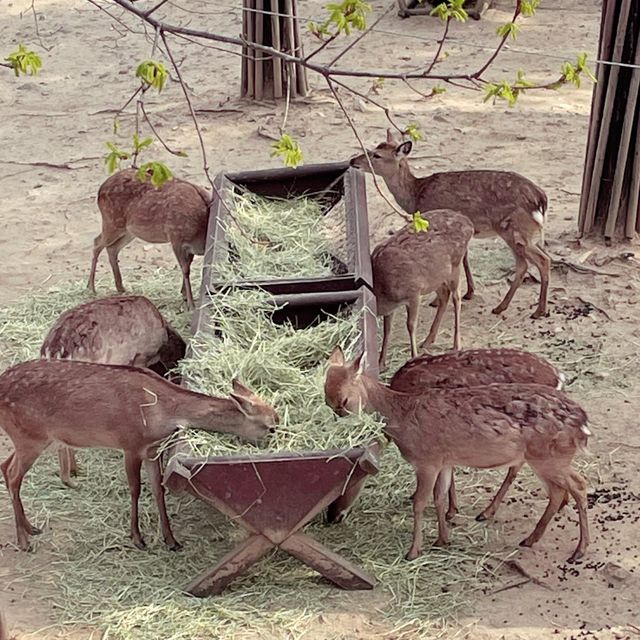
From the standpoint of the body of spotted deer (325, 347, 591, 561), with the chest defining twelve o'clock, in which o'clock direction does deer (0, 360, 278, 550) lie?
The deer is roughly at 12 o'clock from the spotted deer.

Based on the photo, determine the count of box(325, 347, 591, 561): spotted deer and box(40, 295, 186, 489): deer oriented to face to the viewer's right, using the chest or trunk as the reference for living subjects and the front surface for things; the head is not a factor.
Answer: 1

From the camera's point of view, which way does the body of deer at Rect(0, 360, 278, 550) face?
to the viewer's right

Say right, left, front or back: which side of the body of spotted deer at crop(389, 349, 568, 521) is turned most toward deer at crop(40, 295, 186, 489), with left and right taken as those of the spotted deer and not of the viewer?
front

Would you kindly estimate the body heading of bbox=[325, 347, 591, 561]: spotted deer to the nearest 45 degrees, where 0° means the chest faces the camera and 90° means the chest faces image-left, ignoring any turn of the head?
approximately 90°

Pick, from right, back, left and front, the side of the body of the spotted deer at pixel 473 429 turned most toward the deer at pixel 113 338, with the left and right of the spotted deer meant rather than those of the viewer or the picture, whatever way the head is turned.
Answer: front

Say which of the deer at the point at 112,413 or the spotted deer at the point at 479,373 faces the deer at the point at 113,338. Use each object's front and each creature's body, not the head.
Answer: the spotted deer

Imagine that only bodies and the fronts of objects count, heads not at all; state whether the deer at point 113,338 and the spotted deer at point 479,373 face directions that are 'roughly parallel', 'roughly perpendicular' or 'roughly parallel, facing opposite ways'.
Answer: roughly parallel, facing opposite ways

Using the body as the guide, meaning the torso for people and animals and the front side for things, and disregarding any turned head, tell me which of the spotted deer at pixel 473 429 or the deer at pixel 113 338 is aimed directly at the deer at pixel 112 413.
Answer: the spotted deer

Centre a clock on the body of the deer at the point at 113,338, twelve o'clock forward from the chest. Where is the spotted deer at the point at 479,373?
The spotted deer is roughly at 1 o'clock from the deer.

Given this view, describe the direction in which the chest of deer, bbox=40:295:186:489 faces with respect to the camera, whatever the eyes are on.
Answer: to the viewer's right

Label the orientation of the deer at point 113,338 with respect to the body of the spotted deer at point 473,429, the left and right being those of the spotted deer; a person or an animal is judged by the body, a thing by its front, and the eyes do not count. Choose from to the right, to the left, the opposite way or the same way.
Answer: the opposite way

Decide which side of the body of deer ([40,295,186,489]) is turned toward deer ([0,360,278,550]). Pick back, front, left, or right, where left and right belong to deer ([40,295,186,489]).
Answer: right

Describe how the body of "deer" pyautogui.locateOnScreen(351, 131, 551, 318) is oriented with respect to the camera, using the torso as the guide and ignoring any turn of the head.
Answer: to the viewer's left

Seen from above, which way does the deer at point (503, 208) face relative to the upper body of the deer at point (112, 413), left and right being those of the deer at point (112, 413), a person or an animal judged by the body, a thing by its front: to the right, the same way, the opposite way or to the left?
the opposite way

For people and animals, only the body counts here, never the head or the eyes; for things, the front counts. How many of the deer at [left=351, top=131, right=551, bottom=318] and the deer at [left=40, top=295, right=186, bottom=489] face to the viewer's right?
1

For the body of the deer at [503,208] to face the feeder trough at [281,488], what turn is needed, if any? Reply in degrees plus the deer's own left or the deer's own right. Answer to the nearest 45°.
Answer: approximately 90° to the deer's own left

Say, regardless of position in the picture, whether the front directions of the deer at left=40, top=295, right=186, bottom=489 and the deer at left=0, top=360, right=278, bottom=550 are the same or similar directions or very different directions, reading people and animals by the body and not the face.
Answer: same or similar directions

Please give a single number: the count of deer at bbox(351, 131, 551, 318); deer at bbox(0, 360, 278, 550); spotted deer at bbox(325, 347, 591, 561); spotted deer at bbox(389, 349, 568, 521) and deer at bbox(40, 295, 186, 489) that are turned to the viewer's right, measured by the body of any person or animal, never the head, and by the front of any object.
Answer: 2

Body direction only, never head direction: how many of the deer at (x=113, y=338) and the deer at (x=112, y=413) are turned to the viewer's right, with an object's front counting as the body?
2

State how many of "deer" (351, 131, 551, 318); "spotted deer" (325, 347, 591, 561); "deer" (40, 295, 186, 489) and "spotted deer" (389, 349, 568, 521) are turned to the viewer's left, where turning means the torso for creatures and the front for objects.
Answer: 3

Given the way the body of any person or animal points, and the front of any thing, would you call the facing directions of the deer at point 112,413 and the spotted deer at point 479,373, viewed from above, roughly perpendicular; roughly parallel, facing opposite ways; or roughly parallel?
roughly parallel, facing opposite ways
